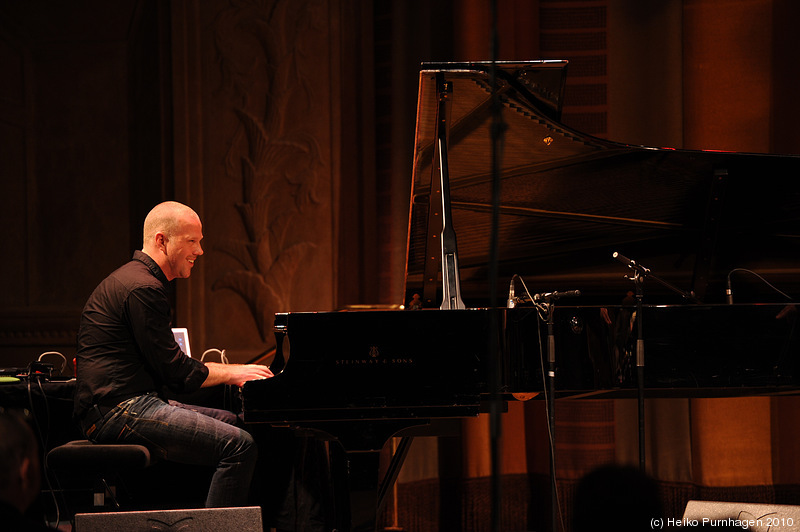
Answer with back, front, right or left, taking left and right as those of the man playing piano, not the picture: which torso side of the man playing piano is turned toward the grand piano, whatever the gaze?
front

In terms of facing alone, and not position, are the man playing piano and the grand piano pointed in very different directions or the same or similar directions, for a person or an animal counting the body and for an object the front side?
very different directions

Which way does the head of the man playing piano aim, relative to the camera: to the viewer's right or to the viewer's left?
to the viewer's right

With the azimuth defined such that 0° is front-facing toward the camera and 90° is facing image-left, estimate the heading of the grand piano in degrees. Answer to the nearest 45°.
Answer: approximately 90°

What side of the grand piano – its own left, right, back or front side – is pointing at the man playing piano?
front

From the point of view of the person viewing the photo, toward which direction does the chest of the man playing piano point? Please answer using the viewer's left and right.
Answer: facing to the right of the viewer

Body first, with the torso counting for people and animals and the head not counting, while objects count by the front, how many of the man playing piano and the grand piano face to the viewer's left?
1
